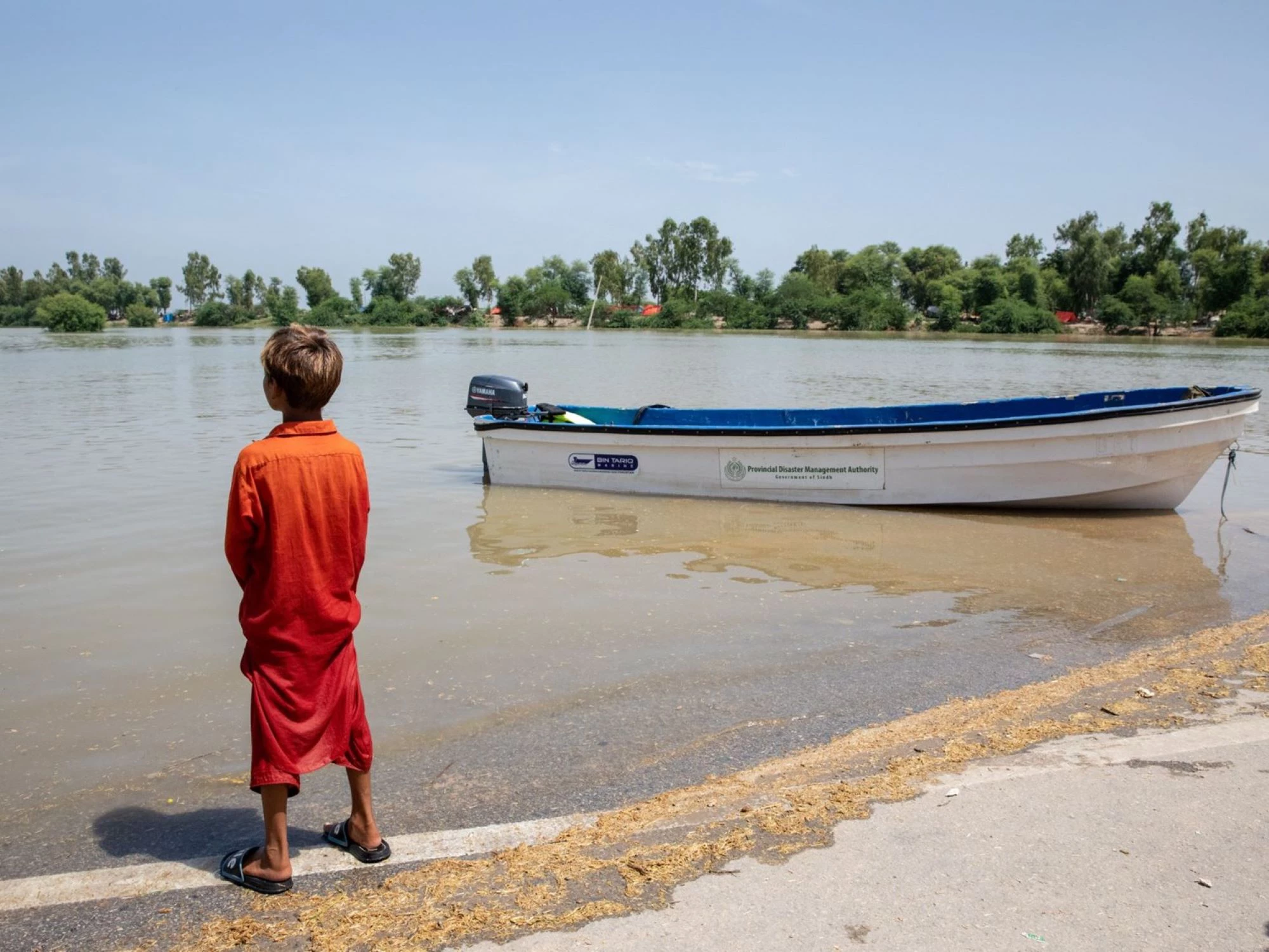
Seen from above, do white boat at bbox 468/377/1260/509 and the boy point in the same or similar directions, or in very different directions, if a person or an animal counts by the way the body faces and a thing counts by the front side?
very different directions

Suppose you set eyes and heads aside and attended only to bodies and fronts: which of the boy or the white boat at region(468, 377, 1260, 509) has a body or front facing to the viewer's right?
the white boat

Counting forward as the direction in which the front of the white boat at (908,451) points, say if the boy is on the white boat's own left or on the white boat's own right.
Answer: on the white boat's own right

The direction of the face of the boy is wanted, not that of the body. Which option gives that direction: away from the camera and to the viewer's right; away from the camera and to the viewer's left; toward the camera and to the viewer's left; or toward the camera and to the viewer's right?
away from the camera and to the viewer's left

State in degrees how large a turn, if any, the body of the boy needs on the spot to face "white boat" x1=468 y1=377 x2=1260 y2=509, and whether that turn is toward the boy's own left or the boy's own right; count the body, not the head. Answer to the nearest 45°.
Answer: approximately 90° to the boy's own right

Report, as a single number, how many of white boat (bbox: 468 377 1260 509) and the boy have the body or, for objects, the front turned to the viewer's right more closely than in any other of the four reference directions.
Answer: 1

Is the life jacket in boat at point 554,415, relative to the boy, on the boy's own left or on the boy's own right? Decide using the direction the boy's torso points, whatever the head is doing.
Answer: on the boy's own right

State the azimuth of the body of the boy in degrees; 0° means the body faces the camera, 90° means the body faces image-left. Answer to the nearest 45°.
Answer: approximately 135°

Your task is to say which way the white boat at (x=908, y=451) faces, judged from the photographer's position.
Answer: facing to the right of the viewer
